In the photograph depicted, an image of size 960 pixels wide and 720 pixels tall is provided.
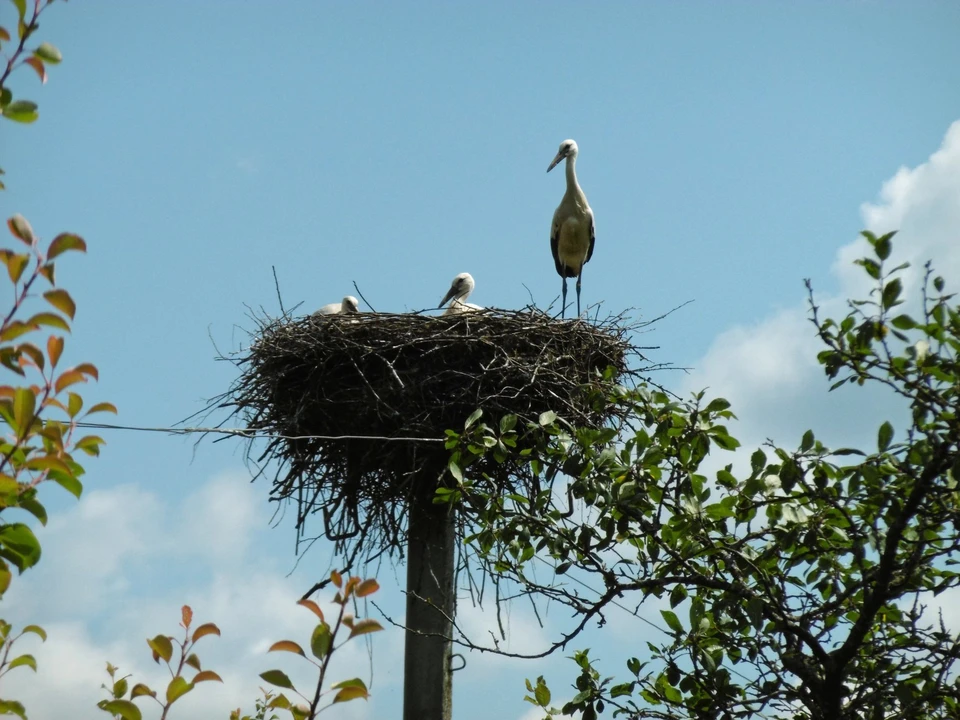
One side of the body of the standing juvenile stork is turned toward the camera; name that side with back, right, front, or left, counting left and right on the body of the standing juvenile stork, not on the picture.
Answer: front
